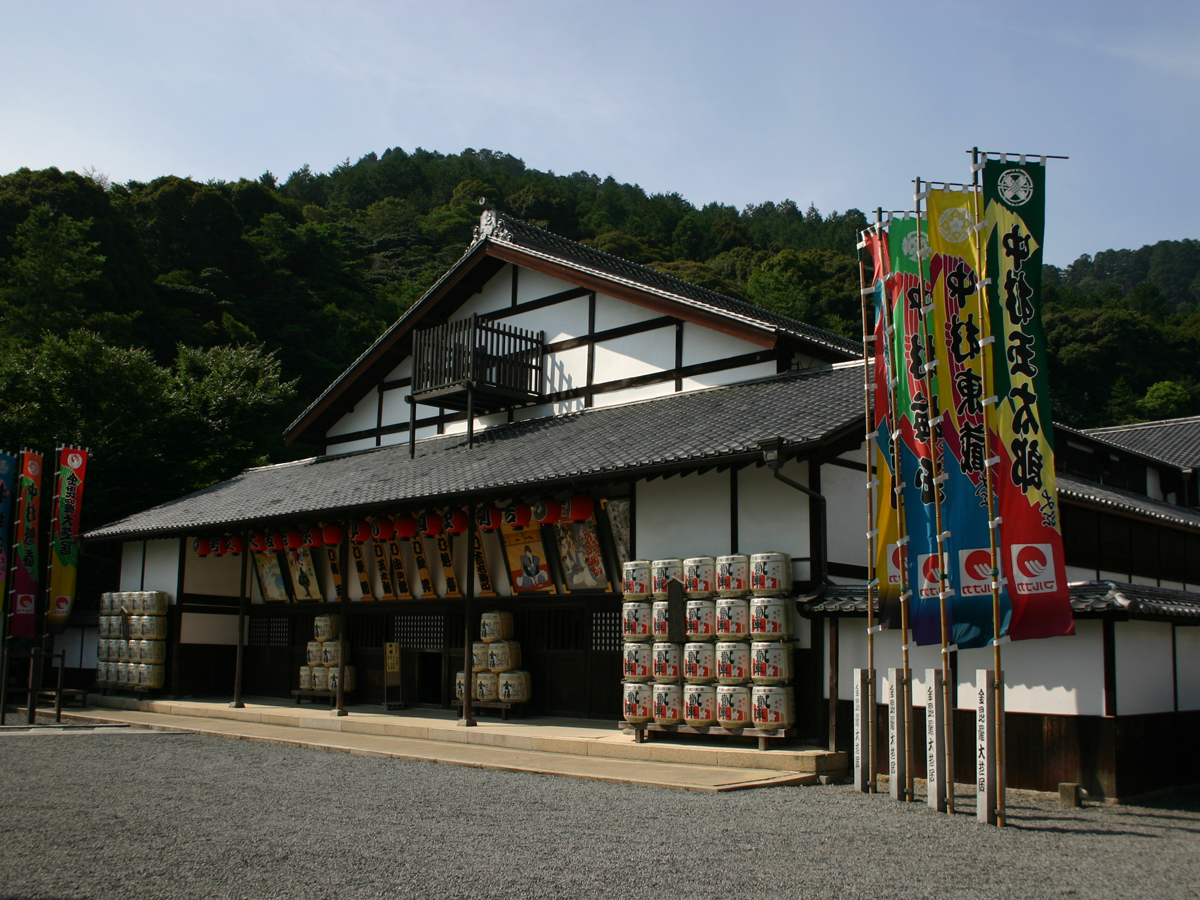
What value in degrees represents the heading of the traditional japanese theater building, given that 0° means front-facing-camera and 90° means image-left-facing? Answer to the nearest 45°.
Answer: approximately 45°

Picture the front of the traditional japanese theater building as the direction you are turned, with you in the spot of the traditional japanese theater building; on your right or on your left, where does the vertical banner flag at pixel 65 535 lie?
on your right

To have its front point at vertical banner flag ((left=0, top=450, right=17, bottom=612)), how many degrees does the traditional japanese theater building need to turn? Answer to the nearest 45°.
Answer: approximately 45° to its right

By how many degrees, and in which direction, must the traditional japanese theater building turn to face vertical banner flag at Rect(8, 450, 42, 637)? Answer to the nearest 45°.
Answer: approximately 45° to its right
